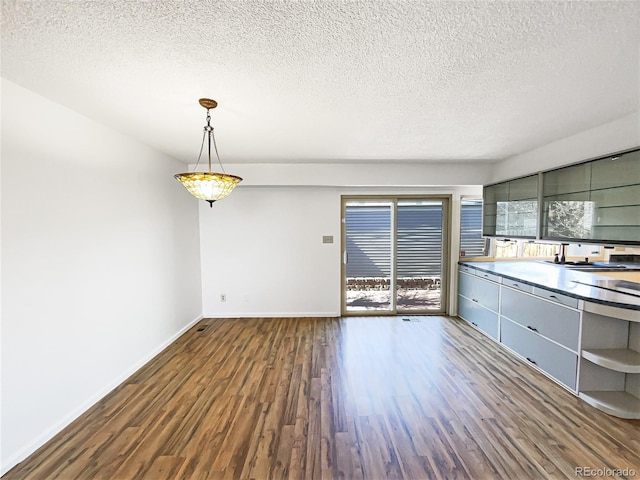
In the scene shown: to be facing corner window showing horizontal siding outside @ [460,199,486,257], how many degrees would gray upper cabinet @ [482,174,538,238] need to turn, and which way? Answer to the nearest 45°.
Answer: approximately 90° to its right

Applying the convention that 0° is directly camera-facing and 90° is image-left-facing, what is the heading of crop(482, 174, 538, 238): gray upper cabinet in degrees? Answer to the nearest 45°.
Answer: approximately 45°

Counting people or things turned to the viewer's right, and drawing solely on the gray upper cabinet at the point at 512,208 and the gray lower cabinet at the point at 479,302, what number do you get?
0

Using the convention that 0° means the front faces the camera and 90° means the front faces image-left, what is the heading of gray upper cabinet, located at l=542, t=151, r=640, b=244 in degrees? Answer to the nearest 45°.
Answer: approximately 45°

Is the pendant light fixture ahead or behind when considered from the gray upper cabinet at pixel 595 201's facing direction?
ahead

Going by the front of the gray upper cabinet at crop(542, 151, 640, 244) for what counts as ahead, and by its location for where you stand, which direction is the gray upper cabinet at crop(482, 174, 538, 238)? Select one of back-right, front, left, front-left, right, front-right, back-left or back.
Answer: right

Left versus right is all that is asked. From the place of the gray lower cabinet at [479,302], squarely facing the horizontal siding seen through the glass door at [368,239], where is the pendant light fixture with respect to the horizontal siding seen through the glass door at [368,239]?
left

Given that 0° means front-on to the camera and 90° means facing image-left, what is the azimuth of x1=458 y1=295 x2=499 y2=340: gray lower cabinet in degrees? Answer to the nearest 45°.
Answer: approximately 45°

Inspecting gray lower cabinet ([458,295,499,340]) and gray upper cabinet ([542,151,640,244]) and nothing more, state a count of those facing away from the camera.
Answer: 0
